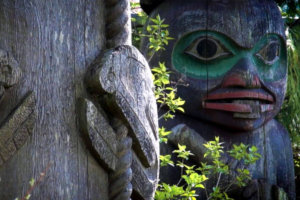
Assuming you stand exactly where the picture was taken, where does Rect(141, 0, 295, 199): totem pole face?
facing the viewer and to the right of the viewer

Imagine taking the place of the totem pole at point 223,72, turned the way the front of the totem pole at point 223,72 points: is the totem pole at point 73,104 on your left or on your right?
on your right
